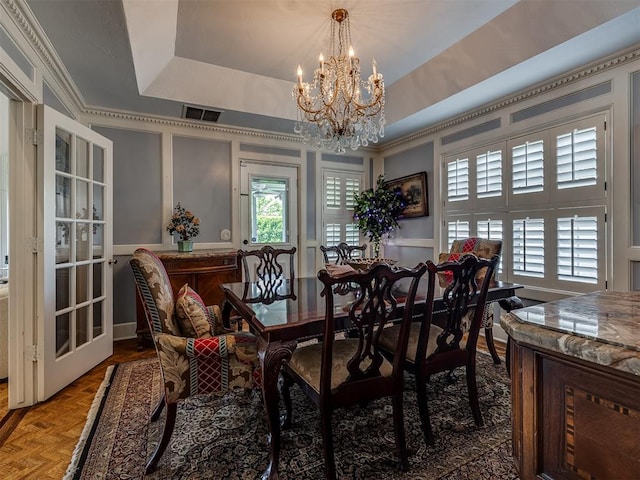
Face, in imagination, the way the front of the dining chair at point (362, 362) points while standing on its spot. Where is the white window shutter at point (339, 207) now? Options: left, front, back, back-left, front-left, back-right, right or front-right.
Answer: front-right

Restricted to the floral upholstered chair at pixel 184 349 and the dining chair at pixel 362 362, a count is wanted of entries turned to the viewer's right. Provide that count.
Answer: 1

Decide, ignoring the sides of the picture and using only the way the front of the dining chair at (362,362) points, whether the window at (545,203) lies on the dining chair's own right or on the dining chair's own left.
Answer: on the dining chair's own right

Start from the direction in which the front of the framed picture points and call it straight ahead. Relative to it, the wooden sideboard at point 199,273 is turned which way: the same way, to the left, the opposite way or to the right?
to the left

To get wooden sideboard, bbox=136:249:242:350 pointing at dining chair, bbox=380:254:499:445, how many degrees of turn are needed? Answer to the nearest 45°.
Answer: approximately 45° to its left

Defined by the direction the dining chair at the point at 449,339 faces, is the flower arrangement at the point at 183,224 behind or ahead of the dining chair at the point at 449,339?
ahead

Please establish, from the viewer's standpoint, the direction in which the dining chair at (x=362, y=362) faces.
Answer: facing away from the viewer and to the left of the viewer

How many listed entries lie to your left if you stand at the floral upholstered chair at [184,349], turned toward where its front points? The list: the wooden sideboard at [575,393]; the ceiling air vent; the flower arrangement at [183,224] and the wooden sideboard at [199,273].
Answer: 3

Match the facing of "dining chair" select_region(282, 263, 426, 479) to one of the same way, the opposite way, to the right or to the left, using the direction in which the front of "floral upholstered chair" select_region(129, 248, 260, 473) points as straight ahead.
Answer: to the left

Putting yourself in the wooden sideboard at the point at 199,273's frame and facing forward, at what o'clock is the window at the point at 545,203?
The window is roughly at 10 o'clock from the wooden sideboard.

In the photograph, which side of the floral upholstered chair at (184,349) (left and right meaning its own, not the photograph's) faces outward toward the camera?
right

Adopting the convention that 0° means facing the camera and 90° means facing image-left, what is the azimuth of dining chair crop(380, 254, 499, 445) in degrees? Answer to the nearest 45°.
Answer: approximately 135°

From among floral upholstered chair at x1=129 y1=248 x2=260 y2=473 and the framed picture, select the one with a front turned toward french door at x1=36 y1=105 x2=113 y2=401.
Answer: the framed picture

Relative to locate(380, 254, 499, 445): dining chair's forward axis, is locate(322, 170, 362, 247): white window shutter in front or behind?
in front

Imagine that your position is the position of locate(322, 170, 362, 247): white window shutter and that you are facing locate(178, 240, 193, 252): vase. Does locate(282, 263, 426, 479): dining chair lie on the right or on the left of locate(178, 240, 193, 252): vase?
left

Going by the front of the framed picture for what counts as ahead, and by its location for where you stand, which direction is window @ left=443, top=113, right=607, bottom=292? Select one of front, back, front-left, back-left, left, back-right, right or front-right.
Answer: left
